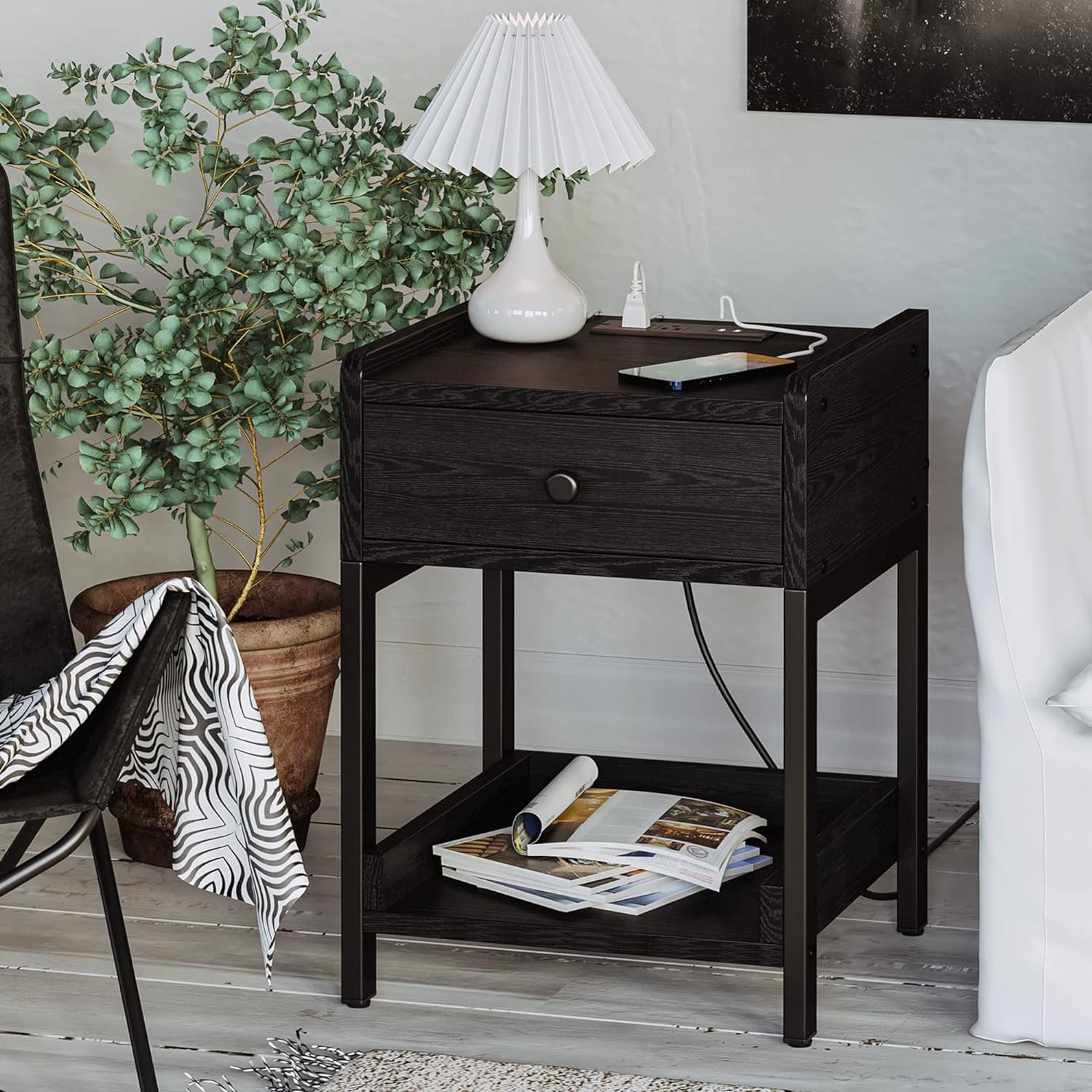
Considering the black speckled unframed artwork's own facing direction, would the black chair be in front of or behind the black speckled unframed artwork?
in front

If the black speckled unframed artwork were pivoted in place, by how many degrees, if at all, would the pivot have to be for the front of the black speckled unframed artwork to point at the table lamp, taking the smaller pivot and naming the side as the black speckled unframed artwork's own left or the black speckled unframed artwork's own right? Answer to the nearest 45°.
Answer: approximately 45° to the black speckled unframed artwork's own right

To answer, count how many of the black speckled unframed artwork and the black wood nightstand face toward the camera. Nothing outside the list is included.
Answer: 2

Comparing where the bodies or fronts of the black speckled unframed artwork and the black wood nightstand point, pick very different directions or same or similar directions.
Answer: same or similar directions

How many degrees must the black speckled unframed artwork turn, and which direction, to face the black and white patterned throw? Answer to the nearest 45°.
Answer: approximately 45° to its right

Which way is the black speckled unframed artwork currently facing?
toward the camera

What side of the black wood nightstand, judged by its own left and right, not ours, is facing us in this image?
front

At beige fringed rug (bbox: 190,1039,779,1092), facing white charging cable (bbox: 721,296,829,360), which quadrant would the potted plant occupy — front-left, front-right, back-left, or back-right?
front-left
